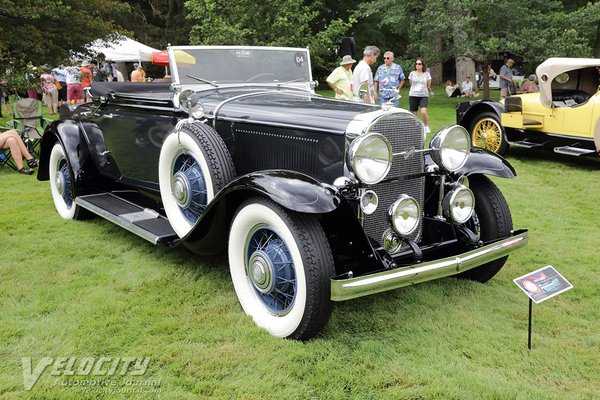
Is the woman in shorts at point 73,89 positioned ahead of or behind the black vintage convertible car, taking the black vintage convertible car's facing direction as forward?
behind

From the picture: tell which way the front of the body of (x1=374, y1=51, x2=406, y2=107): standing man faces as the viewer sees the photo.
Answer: toward the camera

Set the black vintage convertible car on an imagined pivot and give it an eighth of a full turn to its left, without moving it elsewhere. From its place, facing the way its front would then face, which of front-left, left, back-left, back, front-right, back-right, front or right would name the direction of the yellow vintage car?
front-left

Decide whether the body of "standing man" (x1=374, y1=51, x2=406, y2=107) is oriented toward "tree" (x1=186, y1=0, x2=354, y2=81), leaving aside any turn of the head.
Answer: no

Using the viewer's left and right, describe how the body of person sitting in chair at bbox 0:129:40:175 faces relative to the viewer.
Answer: facing to the right of the viewer

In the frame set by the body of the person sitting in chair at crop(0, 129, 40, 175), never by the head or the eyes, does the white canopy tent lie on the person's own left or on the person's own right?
on the person's own left

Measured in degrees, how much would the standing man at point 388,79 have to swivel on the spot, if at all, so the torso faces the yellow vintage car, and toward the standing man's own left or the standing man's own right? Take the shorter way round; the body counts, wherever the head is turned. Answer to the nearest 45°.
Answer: approximately 90° to the standing man's own left

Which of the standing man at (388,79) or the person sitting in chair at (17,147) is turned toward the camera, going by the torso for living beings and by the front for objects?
the standing man

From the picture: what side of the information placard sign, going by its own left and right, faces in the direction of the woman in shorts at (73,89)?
back

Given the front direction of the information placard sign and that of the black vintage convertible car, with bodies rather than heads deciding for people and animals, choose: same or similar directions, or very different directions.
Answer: same or similar directions

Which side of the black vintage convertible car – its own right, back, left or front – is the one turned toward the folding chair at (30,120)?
back

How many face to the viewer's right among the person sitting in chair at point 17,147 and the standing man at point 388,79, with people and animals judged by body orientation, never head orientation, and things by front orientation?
1

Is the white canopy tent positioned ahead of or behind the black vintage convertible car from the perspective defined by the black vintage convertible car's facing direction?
behind

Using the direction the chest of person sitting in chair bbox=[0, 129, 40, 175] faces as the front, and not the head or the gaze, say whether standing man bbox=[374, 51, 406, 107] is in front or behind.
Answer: in front

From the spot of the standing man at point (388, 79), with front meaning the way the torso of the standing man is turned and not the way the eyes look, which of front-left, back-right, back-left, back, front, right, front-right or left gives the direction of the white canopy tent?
back-right

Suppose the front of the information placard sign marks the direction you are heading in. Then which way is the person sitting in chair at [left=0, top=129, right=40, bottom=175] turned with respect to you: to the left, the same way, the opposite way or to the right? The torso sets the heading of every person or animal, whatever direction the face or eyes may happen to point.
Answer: to the left

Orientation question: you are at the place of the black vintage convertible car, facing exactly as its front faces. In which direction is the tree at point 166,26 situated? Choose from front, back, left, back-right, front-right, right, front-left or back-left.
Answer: back-left

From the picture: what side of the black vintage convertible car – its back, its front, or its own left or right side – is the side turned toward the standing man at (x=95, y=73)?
back
